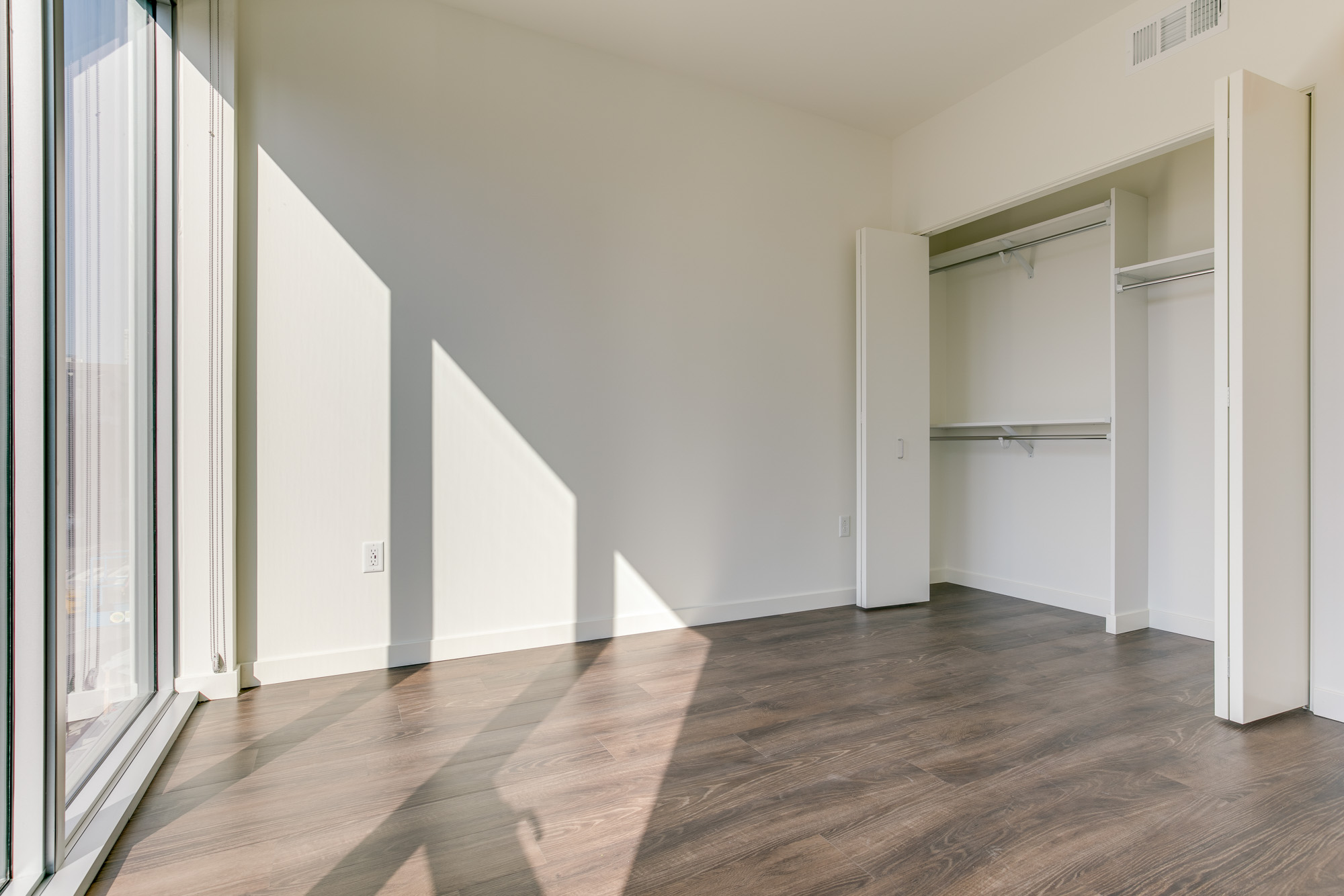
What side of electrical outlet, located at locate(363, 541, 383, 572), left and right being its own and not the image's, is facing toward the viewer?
front

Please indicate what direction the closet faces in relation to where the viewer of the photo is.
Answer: facing the viewer and to the left of the viewer

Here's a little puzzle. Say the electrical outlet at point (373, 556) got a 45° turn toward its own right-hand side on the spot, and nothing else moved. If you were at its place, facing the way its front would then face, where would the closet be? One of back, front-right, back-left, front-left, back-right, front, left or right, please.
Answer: back-left
